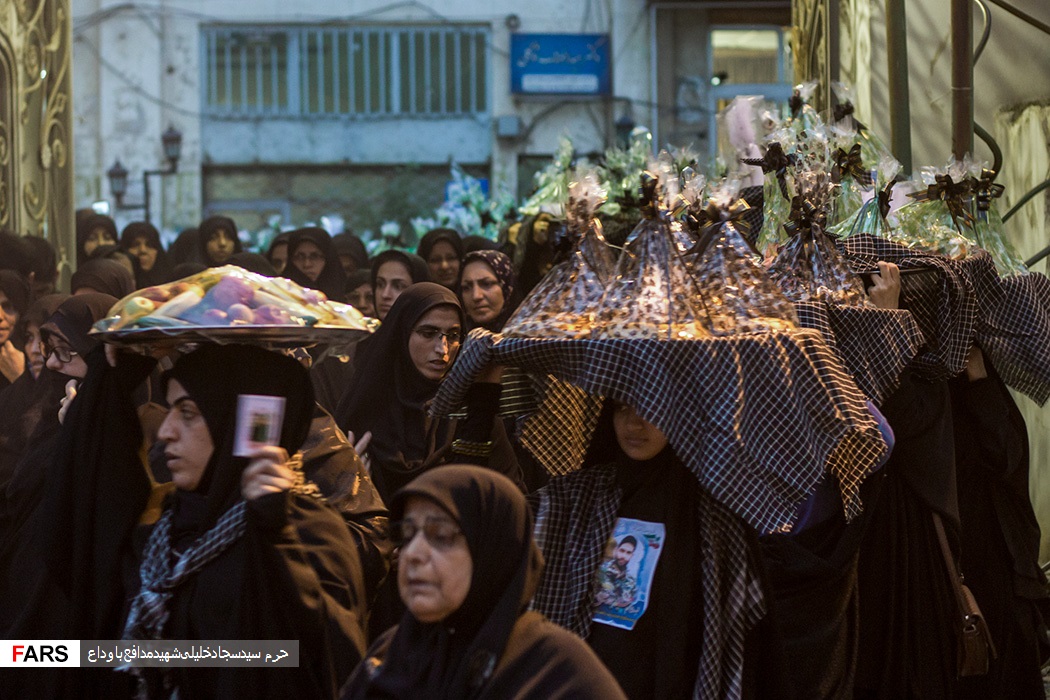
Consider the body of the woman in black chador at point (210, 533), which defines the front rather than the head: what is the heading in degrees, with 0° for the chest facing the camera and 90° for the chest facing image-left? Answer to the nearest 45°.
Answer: approximately 90°

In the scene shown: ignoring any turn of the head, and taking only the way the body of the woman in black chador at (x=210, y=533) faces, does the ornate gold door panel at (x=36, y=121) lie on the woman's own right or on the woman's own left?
on the woman's own right

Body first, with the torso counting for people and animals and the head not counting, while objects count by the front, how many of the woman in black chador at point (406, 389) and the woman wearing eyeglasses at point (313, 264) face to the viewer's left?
0

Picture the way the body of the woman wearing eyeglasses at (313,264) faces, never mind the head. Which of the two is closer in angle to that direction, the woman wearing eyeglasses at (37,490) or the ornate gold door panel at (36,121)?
the woman wearing eyeglasses

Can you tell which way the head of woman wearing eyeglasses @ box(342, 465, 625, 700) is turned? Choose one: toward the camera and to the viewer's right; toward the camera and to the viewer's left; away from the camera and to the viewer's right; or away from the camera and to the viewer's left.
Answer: toward the camera and to the viewer's left

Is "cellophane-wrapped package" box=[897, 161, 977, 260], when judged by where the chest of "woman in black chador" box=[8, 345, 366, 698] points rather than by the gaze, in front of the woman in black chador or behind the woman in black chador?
behind

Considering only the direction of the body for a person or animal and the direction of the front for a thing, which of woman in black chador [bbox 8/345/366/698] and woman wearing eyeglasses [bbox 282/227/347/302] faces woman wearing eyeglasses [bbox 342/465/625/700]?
woman wearing eyeglasses [bbox 282/227/347/302]

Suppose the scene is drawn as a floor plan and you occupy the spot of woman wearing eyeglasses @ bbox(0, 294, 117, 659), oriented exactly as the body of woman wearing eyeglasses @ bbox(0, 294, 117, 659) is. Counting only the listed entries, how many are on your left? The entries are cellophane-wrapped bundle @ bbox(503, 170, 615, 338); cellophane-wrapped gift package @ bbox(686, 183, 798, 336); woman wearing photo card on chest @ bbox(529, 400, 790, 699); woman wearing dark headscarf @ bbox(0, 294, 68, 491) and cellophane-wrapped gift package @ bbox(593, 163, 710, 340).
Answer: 4

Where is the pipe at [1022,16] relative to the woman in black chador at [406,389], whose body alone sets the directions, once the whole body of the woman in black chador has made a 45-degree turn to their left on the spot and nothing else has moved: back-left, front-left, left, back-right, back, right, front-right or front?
front-left

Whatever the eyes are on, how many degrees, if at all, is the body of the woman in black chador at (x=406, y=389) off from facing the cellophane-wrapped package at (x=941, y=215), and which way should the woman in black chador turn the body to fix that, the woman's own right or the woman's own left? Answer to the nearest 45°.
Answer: approximately 45° to the woman's own left

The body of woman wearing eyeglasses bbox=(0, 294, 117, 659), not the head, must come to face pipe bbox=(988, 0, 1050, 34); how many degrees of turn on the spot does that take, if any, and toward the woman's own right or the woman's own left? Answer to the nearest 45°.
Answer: approximately 180°

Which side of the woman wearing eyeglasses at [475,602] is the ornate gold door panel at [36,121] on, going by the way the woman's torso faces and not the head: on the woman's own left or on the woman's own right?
on the woman's own right
